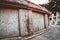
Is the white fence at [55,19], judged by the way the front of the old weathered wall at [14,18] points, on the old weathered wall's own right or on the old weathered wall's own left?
on the old weathered wall's own left
